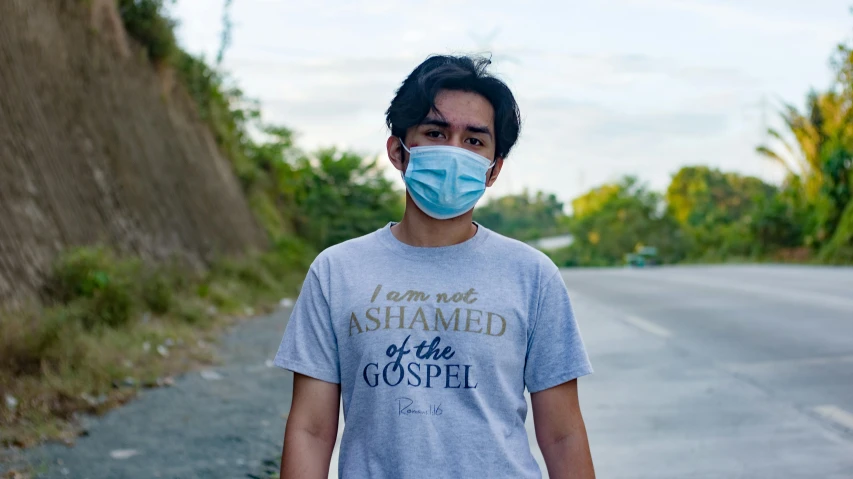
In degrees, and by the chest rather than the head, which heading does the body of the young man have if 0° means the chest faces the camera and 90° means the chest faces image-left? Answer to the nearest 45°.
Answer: approximately 0°

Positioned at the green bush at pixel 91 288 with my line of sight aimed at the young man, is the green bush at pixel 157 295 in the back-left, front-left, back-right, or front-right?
back-left

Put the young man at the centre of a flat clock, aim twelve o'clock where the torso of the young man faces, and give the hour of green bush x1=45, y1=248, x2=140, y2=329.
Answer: The green bush is roughly at 5 o'clock from the young man.

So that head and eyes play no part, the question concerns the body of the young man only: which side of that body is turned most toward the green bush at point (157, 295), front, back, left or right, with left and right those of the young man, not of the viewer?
back
